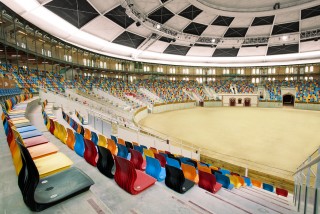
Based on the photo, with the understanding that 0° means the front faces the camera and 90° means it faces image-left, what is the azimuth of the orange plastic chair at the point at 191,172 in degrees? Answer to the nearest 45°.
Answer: approximately 225°

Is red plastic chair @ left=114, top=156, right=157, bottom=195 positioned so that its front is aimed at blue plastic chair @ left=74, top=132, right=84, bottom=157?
no

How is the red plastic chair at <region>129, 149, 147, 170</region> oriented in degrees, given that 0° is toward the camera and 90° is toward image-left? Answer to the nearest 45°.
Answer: approximately 225°

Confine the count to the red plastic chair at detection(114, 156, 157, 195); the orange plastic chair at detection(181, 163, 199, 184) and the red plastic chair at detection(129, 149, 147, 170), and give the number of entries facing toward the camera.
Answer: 0

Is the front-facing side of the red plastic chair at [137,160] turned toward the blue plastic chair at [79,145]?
no

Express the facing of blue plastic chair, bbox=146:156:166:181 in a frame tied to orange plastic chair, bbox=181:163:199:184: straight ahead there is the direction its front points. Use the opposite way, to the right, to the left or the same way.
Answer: the same way

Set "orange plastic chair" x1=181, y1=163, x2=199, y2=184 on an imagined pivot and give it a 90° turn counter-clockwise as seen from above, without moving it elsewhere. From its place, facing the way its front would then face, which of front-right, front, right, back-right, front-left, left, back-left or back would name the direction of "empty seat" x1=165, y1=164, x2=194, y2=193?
back-left

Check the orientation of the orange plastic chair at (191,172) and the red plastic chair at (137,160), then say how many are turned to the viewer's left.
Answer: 0

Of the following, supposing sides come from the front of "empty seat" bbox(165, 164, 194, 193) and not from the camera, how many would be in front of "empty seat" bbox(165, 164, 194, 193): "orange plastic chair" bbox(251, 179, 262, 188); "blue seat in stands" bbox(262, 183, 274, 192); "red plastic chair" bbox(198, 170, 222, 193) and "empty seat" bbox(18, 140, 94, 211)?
3

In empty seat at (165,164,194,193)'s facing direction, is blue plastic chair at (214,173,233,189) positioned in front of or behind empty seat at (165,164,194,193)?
in front

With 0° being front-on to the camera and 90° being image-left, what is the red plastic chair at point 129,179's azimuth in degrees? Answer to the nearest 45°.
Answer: approximately 225°

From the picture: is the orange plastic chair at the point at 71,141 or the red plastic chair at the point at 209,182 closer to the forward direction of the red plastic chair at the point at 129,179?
the red plastic chair

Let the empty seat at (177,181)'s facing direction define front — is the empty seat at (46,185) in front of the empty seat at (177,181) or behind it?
behind

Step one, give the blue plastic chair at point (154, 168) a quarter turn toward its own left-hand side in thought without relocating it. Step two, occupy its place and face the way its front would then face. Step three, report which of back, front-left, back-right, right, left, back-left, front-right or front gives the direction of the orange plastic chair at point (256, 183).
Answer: right

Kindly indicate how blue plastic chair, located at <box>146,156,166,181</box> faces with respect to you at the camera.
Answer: facing away from the viewer and to the right of the viewer

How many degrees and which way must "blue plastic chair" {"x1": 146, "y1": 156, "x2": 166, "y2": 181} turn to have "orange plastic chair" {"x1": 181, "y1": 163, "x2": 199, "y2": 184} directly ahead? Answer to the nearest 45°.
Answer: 0° — it already faces it

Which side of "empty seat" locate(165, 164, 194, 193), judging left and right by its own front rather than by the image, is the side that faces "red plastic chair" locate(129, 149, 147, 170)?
left

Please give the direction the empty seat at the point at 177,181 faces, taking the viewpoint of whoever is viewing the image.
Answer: facing away from the viewer and to the right of the viewer
